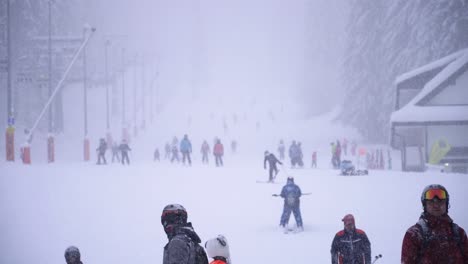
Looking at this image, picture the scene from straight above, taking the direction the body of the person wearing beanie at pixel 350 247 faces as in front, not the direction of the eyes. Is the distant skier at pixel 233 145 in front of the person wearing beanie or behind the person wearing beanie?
behind

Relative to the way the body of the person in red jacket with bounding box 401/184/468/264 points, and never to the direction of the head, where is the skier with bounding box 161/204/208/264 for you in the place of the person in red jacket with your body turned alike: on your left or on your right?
on your right

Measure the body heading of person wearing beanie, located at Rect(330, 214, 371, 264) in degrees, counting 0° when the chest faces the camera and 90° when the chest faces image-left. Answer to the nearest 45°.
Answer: approximately 0°

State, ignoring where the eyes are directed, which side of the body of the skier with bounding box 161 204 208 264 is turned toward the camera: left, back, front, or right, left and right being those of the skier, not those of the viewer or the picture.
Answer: left

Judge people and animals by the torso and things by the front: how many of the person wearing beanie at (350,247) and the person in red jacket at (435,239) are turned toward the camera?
2

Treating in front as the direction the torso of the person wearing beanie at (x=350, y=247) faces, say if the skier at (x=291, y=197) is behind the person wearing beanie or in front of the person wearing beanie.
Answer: behind

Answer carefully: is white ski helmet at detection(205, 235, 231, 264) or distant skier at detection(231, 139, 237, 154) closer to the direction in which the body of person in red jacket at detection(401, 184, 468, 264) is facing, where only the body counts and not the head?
the white ski helmet

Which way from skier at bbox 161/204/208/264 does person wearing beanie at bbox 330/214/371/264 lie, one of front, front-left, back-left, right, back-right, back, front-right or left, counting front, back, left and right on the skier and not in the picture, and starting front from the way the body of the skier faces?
back-right
